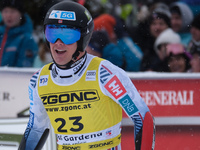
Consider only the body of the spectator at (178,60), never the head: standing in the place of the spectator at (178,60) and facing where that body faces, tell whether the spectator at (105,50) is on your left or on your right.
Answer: on your right

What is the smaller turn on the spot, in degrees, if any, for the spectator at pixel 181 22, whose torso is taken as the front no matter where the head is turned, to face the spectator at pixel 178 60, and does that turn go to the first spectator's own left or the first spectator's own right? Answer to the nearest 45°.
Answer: approximately 45° to the first spectator's own left

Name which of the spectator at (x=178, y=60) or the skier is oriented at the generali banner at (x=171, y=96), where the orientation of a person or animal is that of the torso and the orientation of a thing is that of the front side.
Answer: the spectator

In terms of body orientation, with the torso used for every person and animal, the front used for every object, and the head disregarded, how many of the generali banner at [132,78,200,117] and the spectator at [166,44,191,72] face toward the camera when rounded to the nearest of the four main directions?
2

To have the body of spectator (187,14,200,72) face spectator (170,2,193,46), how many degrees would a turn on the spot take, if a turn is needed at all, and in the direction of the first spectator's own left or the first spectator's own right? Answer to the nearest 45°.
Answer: approximately 135° to the first spectator's own right

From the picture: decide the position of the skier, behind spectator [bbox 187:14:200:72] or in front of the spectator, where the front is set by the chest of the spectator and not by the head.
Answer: in front
